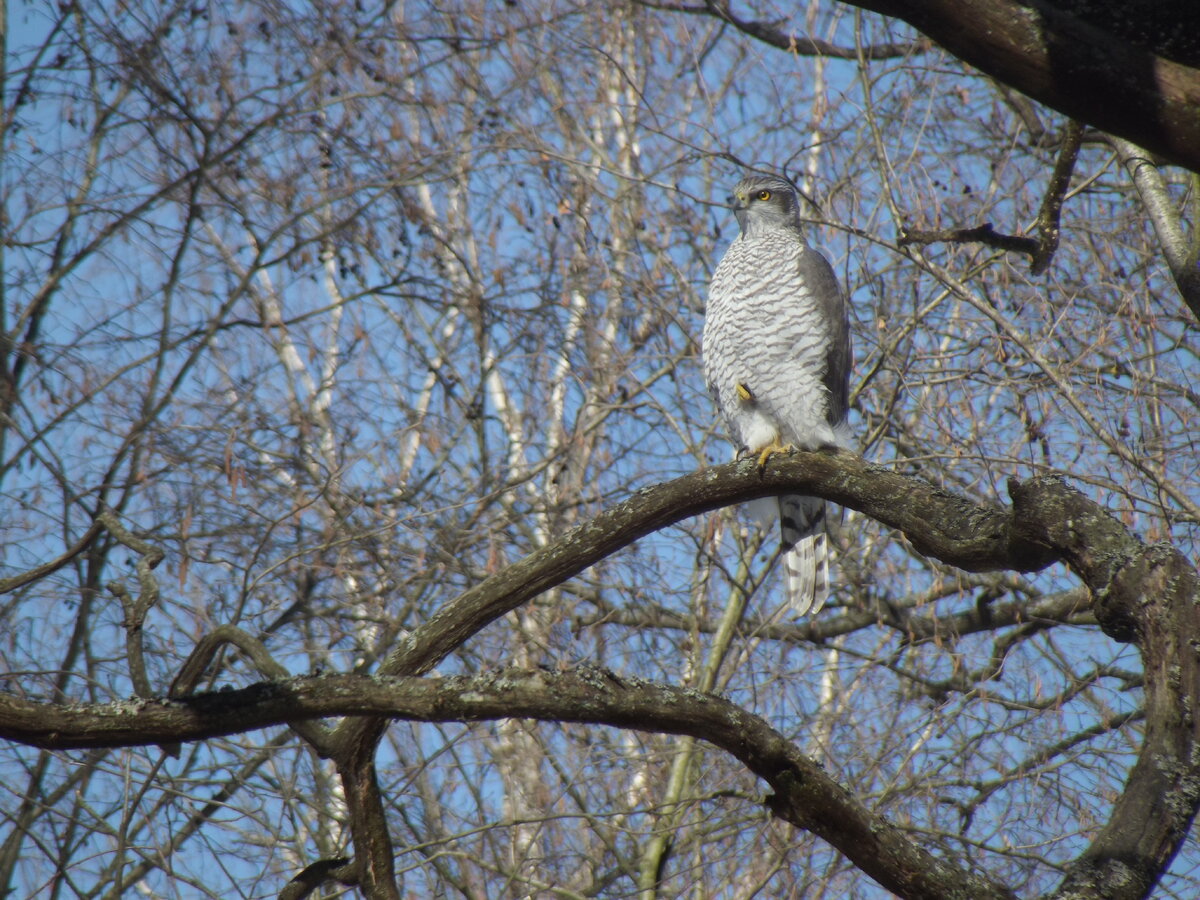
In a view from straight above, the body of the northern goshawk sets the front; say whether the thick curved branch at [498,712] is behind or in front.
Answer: in front

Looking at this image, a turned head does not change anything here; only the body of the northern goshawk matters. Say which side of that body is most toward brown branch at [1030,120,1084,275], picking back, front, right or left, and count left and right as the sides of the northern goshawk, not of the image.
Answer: left

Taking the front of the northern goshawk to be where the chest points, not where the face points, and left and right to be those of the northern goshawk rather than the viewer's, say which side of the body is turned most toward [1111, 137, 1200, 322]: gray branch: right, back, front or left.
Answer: left

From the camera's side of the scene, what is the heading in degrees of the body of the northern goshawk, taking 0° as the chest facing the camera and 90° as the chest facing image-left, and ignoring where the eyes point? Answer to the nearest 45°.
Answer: approximately 45°

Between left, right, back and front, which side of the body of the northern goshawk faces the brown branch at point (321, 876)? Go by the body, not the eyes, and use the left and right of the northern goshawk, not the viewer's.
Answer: front

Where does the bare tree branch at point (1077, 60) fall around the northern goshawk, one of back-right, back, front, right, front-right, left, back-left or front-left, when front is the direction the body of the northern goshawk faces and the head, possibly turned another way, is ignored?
front-left

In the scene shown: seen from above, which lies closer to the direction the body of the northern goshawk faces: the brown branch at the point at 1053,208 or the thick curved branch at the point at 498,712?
the thick curved branch
